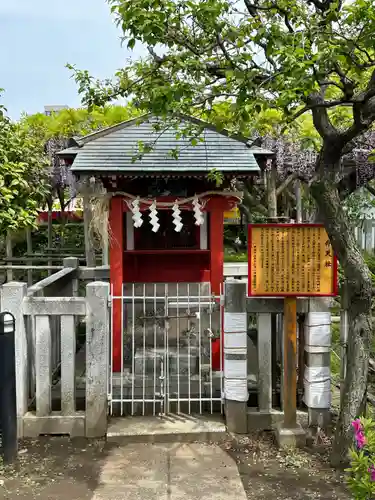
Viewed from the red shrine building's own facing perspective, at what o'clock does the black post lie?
The black post is roughly at 1 o'clock from the red shrine building.

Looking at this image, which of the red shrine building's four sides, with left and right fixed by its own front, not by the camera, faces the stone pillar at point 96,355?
front

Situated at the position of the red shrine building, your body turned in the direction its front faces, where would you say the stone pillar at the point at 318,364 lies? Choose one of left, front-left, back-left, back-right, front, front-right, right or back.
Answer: front-left

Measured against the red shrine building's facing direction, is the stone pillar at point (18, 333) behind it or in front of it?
in front

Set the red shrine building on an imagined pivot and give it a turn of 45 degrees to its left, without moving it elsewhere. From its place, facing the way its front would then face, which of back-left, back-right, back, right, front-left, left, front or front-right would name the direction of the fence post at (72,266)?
back

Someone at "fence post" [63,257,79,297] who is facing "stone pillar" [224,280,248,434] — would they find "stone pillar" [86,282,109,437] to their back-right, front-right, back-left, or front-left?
front-right

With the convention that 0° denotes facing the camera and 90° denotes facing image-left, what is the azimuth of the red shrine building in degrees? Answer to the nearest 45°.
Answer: approximately 0°

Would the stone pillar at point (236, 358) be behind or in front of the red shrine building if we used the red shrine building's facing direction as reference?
in front
